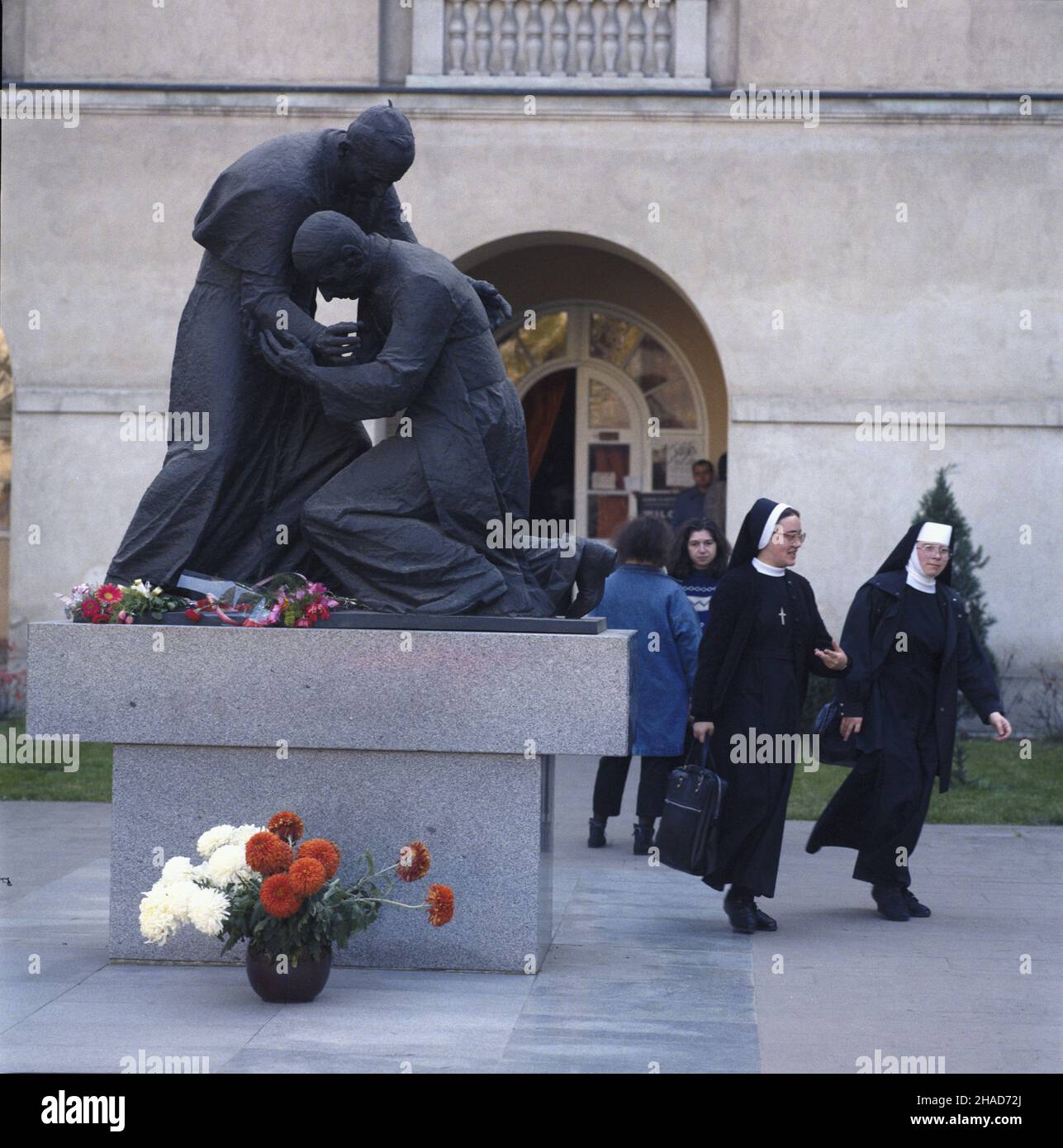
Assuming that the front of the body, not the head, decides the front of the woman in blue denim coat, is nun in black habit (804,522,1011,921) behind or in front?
behind

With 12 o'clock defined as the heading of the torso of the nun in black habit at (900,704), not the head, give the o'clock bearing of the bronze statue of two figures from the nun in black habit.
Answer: The bronze statue of two figures is roughly at 3 o'clock from the nun in black habit.

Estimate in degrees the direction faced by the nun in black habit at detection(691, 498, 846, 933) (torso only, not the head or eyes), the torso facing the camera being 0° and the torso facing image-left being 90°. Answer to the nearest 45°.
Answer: approximately 315°

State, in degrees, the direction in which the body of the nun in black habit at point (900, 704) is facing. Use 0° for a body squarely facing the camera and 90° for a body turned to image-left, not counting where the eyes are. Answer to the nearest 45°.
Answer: approximately 315°

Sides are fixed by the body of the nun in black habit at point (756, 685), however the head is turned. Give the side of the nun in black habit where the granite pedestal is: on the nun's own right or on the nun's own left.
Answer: on the nun's own right

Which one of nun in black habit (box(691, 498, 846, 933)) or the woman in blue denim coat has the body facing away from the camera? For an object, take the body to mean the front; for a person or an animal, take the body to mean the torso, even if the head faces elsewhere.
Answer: the woman in blue denim coat

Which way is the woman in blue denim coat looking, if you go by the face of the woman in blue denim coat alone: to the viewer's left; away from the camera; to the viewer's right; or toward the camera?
away from the camera

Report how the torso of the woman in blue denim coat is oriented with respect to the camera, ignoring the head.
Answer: away from the camera

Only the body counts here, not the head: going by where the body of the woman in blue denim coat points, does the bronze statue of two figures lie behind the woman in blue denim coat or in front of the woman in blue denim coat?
behind

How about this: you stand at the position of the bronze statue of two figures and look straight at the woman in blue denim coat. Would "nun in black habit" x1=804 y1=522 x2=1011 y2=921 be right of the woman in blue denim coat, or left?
right
